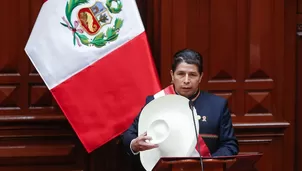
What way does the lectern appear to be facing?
toward the camera

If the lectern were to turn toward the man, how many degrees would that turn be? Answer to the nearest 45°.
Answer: approximately 180°

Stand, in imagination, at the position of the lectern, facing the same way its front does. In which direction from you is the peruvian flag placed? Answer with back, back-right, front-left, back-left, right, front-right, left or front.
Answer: back-right

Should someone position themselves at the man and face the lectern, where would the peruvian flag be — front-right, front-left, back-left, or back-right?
back-right

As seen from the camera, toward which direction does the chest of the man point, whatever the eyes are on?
toward the camera

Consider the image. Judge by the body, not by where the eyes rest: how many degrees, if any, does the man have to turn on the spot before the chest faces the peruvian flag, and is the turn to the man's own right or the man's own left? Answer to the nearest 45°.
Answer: approximately 135° to the man's own right

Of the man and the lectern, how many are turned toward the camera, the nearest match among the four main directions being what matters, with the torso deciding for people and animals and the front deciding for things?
2

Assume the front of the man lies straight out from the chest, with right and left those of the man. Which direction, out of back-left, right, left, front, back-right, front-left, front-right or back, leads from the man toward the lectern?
front

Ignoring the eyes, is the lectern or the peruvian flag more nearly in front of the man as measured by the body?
the lectern
